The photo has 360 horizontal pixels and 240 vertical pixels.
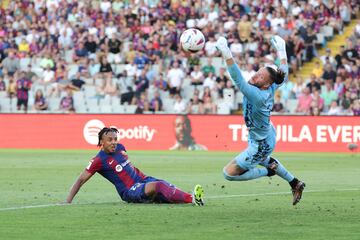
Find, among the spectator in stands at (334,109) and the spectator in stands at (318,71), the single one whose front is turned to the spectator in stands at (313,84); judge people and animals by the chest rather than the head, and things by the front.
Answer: the spectator in stands at (318,71)

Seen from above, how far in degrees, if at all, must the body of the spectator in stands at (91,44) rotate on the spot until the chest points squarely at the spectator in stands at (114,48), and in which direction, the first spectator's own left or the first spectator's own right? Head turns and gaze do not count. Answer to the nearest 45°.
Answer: approximately 45° to the first spectator's own left

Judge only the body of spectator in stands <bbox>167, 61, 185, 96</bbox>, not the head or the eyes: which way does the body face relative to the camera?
toward the camera

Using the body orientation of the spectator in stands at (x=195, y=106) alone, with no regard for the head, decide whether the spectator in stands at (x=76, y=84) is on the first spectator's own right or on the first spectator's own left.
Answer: on the first spectator's own right

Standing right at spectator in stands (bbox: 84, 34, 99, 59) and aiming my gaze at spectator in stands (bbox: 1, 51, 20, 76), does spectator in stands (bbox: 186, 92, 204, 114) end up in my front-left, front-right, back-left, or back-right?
back-left

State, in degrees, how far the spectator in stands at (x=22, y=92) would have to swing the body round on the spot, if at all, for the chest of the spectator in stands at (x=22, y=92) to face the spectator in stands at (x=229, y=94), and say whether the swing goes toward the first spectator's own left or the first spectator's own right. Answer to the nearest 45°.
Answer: approximately 45° to the first spectator's own left

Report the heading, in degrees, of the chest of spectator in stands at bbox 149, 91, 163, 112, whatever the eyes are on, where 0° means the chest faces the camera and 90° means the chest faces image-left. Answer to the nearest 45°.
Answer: approximately 0°

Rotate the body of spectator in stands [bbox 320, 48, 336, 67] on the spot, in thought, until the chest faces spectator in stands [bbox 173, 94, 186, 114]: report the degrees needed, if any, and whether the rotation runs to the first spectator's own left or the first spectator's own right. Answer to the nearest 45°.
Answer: approximately 90° to the first spectator's own right

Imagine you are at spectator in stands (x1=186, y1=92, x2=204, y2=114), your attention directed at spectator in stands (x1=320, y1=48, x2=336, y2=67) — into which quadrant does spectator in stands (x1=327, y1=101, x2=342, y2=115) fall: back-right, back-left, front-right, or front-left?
front-right

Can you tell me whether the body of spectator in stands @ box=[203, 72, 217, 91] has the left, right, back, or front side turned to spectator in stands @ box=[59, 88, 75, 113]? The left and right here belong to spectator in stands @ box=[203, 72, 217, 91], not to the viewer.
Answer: right

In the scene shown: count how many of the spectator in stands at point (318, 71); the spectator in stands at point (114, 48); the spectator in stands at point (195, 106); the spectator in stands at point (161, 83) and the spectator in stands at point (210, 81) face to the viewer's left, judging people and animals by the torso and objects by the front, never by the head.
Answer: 0

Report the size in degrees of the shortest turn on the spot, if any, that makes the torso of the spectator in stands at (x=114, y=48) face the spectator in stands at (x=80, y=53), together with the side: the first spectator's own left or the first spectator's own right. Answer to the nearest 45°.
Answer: approximately 90° to the first spectator's own right

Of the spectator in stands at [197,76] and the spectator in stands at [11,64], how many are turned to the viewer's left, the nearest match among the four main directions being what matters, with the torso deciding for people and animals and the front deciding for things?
0

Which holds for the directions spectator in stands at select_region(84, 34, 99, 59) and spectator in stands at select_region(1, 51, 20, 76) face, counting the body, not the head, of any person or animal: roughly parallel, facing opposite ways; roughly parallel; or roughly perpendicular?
roughly parallel

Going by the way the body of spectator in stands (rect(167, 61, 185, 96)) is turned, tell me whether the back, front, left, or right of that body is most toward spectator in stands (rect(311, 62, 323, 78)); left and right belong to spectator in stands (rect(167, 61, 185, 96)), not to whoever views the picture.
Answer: left

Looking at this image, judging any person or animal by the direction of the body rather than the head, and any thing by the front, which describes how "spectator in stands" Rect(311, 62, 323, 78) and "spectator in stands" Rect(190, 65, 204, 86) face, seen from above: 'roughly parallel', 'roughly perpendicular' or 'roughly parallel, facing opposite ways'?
roughly parallel
